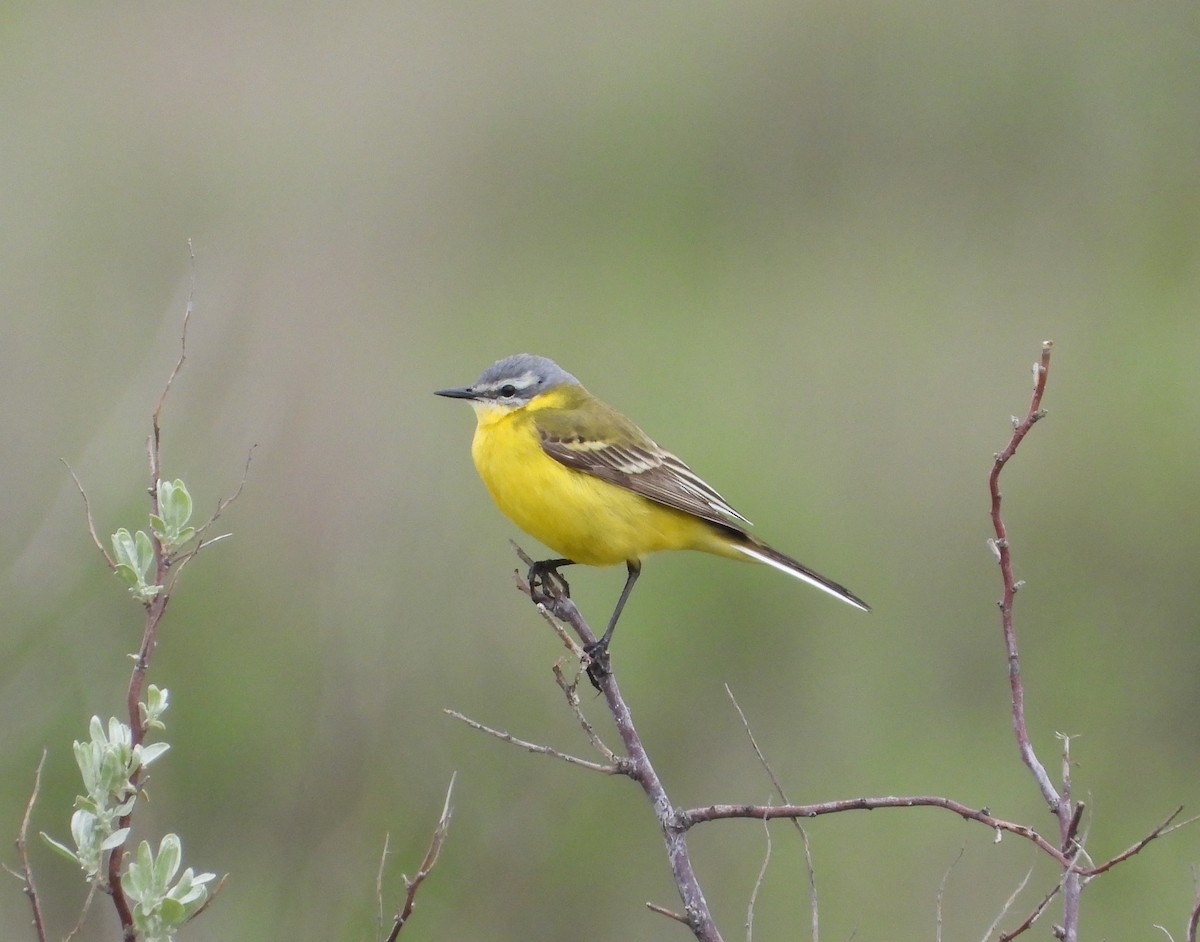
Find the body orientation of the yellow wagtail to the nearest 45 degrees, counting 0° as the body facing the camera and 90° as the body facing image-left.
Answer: approximately 90°

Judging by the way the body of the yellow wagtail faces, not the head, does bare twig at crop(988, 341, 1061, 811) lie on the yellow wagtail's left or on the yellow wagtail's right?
on the yellow wagtail's left
